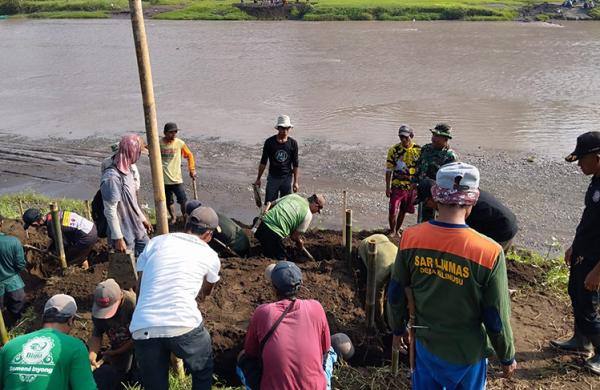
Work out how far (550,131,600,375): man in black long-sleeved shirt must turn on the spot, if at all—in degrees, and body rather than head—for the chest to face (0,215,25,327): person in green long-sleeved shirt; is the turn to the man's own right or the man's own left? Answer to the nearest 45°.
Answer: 0° — they already face them

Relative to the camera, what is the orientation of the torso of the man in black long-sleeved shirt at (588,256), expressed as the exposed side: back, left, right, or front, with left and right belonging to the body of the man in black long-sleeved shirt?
left

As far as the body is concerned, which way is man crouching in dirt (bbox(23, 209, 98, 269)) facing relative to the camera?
to the viewer's left

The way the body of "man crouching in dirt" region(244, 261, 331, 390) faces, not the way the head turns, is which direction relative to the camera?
away from the camera

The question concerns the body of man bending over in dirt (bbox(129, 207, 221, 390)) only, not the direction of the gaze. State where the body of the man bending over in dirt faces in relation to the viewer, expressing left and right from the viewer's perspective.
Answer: facing away from the viewer and to the right of the viewer

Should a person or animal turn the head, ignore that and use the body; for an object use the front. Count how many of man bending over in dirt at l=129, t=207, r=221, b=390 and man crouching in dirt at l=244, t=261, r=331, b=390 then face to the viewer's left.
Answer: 0

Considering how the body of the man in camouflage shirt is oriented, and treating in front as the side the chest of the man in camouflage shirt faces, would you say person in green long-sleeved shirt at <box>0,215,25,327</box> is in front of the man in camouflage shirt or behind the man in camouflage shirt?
in front

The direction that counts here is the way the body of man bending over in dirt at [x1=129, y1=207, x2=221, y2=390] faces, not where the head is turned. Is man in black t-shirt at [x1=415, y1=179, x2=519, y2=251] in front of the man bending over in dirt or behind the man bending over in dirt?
in front

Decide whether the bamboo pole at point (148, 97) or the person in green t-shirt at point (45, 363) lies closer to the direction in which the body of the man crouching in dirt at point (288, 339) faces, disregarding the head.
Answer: the bamboo pole
